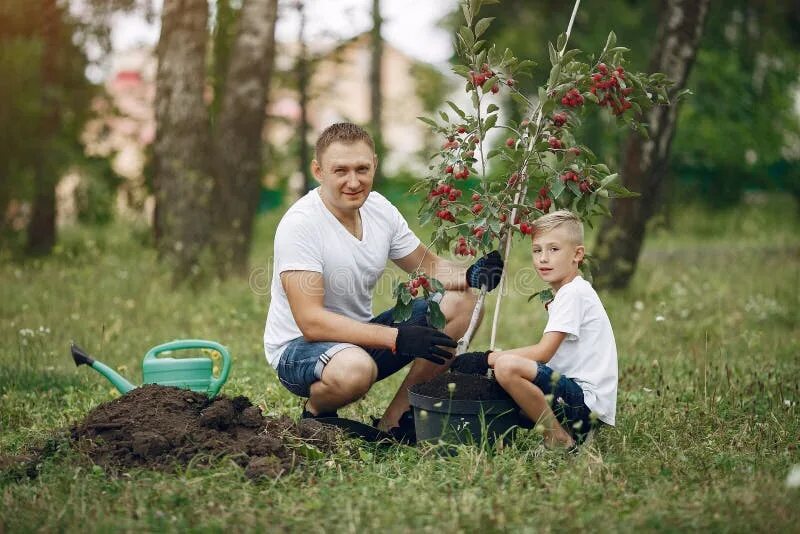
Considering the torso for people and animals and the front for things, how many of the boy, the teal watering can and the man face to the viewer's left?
2

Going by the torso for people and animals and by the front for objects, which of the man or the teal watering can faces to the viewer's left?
the teal watering can

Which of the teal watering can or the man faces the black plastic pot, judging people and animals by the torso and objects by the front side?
the man

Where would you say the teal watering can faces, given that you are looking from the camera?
facing to the left of the viewer

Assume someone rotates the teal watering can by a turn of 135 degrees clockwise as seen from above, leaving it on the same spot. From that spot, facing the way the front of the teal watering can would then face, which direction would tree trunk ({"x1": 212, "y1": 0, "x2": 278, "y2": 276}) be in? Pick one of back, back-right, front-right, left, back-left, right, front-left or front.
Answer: front-left

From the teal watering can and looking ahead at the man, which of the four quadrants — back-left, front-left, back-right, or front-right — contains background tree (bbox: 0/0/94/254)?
back-left

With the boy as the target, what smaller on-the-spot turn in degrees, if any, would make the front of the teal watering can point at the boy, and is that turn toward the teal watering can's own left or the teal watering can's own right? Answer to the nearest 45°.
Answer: approximately 135° to the teal watering can's own left

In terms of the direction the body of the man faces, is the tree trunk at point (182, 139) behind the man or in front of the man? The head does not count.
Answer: behind

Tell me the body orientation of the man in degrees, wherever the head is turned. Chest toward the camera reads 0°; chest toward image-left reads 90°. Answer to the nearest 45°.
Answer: approximately 315°

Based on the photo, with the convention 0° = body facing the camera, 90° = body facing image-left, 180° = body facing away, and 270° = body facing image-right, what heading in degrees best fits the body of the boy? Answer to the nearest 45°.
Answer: approximately 90°
